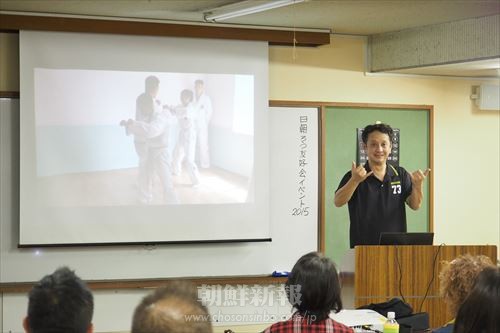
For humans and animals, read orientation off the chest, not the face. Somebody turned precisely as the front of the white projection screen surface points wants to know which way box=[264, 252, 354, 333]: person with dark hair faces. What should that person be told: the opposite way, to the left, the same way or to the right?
the opposite way

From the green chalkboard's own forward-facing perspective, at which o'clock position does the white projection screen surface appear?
The white projection screen surface is roughly at 2 o'clock from the green chalkboard.

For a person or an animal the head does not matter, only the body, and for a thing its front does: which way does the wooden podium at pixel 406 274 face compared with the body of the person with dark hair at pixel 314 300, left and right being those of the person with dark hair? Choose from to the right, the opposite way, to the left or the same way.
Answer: the opposite way

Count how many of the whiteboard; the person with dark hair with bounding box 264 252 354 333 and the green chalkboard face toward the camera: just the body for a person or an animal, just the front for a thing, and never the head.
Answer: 2

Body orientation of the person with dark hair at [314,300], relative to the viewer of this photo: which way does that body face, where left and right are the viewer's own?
facing away from the viewer

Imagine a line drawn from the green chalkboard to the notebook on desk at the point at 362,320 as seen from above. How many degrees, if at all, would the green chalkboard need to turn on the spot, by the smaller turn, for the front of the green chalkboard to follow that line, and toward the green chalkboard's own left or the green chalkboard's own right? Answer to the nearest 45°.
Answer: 0° — it already faces it

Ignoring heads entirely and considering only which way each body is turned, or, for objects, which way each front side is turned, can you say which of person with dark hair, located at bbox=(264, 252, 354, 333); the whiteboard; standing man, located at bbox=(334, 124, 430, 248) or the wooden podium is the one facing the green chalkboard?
the person with dark hair

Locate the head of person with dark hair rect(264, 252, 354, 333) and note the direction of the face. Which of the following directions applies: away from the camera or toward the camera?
away from the camera
